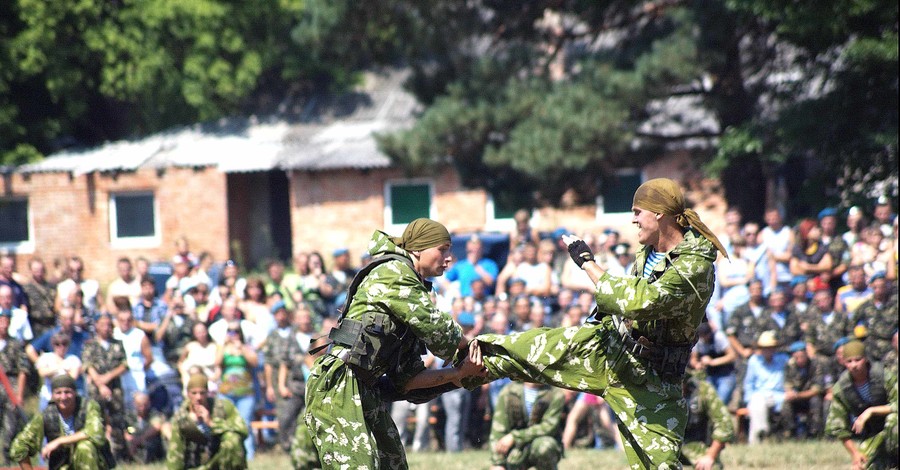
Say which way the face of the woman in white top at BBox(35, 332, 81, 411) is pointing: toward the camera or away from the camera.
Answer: toward the camera

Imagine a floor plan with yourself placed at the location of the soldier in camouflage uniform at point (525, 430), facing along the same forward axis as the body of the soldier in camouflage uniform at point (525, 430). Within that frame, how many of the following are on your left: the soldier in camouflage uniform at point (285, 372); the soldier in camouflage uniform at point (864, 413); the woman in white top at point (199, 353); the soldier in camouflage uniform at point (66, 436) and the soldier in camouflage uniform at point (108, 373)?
1

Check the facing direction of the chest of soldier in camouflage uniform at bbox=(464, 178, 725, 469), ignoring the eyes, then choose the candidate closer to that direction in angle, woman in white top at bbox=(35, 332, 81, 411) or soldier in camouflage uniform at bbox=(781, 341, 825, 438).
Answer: the woman in white top

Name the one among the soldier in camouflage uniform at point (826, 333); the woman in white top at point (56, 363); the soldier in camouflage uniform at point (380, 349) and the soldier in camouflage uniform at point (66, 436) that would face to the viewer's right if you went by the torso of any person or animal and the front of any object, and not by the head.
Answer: the soldier in camouflage uniform at point (380, 349)

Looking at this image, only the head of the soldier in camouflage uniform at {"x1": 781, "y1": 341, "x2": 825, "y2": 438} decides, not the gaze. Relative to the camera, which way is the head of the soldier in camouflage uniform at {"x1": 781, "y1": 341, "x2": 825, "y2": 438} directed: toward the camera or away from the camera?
toward the camera

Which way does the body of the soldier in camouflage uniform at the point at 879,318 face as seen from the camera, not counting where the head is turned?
toward the camera

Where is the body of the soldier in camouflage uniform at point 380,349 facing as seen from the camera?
to the viewer's right

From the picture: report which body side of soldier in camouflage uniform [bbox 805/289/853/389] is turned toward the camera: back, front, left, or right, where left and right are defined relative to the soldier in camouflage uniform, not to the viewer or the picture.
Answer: front

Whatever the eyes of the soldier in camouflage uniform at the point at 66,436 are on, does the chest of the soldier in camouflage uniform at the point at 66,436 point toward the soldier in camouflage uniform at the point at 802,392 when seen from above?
no

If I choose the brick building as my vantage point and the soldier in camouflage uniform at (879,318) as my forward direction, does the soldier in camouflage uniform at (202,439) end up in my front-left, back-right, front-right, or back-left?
front-right

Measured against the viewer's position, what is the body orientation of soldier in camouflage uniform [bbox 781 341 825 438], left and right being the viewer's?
facing the viewer

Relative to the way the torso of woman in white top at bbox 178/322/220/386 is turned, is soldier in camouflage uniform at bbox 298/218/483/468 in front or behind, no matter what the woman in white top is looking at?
in front

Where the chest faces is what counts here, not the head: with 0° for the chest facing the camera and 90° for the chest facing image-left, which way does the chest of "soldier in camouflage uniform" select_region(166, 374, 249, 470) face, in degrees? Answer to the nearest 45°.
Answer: approximately 0°

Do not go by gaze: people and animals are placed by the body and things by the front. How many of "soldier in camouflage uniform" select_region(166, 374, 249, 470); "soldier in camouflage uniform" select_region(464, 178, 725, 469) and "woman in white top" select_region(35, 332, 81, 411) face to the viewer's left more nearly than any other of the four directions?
1

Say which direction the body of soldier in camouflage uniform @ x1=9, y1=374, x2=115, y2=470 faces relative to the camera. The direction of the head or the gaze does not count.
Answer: toward the camera

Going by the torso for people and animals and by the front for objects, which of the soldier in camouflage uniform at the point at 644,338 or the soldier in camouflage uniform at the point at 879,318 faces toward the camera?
the soldier in camouflage uniform at the point at 879,318
